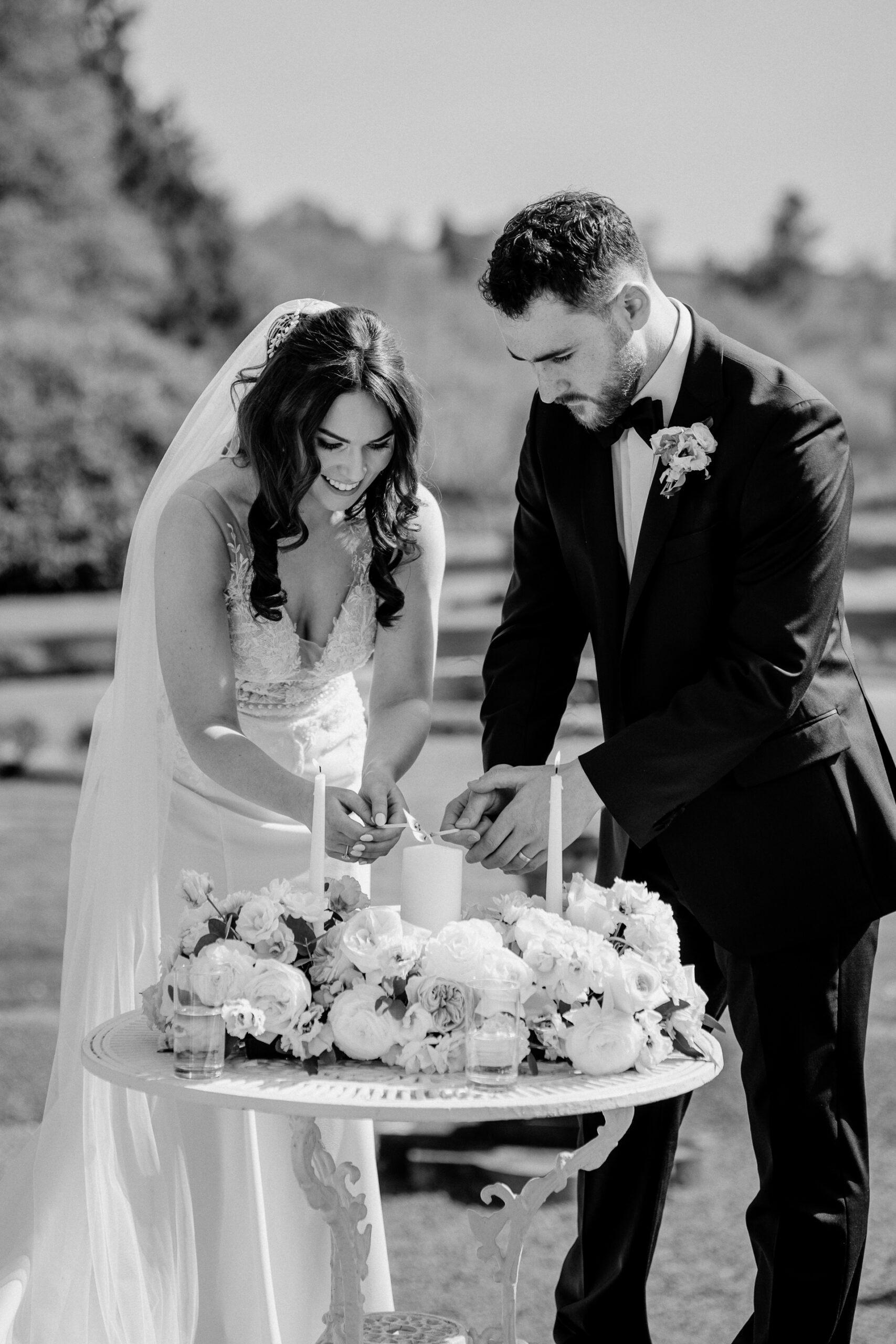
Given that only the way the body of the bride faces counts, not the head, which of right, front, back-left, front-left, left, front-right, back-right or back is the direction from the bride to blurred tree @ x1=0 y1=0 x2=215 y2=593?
back-left

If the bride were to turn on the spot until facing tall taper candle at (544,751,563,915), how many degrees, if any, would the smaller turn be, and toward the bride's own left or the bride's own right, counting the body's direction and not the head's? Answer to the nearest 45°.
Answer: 0° — they already face it

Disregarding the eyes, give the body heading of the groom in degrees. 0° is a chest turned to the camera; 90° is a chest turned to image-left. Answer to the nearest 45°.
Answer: approximately 45°

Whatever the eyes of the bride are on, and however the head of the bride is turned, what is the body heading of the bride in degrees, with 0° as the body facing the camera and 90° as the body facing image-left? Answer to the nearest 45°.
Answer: approximately 315°

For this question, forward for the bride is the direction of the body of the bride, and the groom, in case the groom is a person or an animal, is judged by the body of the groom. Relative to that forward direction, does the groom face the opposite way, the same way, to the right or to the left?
to the right

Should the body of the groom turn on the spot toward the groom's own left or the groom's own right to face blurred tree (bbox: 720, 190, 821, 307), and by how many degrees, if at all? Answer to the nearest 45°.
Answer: approximately 135° to the groom's own right

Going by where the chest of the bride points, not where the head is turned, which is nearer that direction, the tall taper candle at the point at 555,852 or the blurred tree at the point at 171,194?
the tall taper candle
